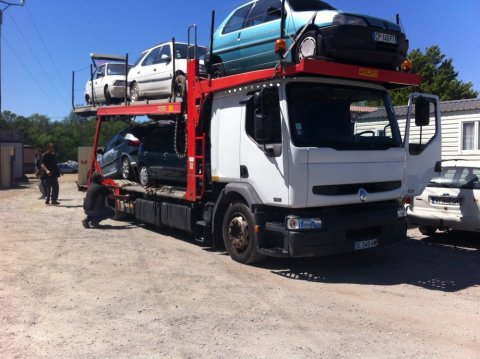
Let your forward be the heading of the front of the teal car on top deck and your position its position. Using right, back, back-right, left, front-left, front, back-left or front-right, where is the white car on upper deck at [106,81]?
back

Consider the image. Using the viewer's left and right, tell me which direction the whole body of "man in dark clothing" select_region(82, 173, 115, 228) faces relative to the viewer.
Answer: facing away from the viewer and to the right of the viewer

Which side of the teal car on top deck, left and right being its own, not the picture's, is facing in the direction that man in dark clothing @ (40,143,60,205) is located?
back

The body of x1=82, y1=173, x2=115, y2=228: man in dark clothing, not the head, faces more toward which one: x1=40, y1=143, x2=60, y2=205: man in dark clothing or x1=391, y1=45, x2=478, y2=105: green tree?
the green tree
